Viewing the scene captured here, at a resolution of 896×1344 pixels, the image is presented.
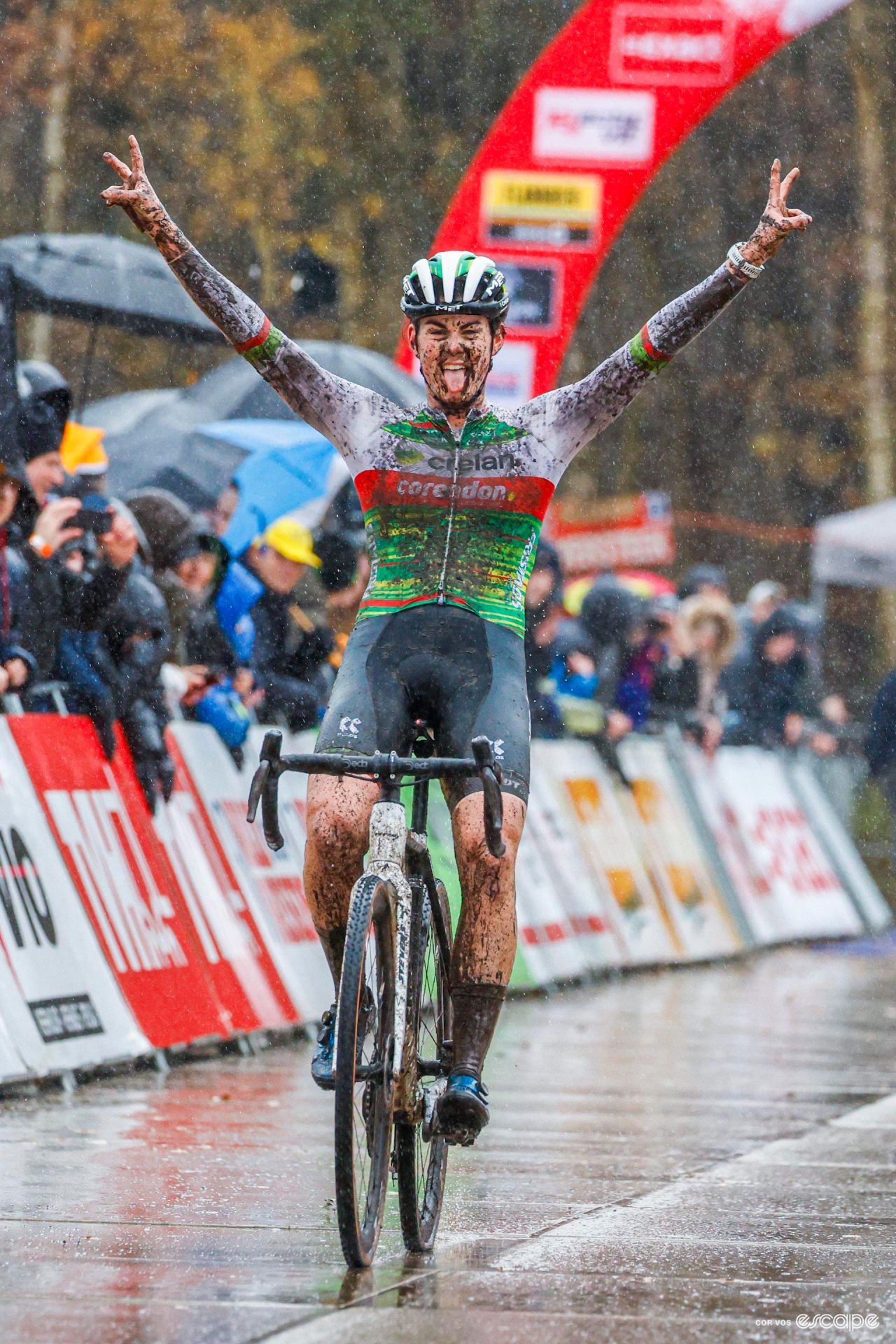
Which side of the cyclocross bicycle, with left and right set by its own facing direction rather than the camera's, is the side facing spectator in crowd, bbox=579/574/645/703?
back

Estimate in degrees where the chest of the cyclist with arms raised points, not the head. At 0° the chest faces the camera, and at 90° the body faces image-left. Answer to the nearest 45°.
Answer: approximately 0°

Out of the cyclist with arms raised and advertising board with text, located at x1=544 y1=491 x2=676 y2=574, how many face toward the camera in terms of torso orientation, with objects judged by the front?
2

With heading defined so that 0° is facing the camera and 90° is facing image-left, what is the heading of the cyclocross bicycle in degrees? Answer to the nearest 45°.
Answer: approximately 0°

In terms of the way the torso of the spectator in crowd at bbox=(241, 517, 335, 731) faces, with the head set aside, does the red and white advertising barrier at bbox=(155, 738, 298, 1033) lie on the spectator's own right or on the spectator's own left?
on the spectator's own right
